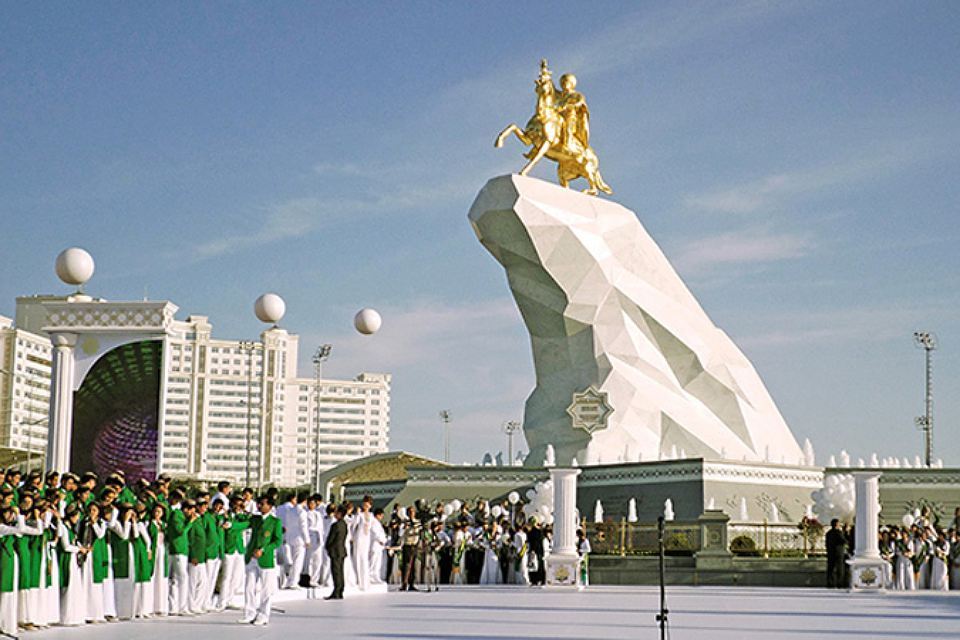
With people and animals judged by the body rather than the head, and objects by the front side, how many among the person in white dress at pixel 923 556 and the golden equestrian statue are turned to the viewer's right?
0

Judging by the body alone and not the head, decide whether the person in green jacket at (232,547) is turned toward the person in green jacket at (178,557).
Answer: no

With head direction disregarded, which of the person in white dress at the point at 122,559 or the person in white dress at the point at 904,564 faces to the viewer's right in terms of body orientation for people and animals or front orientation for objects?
the person in white dress at the point at 122,559

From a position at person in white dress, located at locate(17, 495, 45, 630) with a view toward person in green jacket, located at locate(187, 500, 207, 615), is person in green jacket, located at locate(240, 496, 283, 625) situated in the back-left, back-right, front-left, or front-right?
front-right

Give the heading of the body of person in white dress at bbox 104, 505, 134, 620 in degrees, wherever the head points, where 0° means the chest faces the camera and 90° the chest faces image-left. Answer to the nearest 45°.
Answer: approximately 270°

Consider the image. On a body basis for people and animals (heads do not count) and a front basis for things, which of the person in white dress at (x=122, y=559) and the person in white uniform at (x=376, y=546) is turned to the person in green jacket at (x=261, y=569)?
the person in white dress

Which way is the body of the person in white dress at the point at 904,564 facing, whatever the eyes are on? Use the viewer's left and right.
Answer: facing the viewer

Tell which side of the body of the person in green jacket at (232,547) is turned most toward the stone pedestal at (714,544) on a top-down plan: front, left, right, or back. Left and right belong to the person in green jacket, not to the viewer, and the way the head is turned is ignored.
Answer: left

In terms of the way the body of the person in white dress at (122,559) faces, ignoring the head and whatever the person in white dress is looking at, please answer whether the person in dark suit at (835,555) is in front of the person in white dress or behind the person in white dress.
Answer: in front

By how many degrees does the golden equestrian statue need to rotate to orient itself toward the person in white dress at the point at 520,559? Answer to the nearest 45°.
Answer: approximately 45° to its left

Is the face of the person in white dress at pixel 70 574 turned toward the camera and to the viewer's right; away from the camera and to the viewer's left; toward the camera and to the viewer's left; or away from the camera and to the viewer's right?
toward the camera and to the viewer's right

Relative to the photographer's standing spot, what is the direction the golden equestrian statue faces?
facing the viewer and to the left of the viewer

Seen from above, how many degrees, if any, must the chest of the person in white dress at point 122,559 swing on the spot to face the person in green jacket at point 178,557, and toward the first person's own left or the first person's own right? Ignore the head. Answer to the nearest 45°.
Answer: approximately 45° to the first person's own left

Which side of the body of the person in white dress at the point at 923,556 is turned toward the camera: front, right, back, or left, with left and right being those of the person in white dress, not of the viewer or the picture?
front
